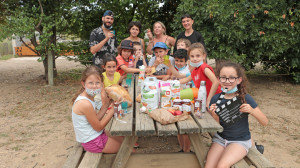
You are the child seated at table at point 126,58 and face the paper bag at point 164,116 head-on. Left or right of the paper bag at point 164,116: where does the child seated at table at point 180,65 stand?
left

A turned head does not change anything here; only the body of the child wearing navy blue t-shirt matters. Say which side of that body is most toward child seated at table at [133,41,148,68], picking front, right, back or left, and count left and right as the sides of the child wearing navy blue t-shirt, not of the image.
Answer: right

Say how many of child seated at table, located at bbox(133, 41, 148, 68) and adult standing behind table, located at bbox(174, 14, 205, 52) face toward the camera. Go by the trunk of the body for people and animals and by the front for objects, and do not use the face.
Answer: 2

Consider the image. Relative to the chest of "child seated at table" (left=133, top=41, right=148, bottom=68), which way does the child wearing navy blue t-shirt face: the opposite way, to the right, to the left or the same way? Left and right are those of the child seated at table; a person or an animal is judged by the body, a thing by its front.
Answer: the same way

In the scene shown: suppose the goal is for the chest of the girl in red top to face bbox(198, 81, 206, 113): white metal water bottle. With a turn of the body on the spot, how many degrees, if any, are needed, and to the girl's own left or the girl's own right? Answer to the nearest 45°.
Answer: approximately 45° to the girl's own left

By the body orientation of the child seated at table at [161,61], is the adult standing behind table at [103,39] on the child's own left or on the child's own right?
on the child's own right

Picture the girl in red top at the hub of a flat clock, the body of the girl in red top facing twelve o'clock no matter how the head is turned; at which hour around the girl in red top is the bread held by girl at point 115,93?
The bread held by girl is roughly at 12 o'clock from the girl in red top.
